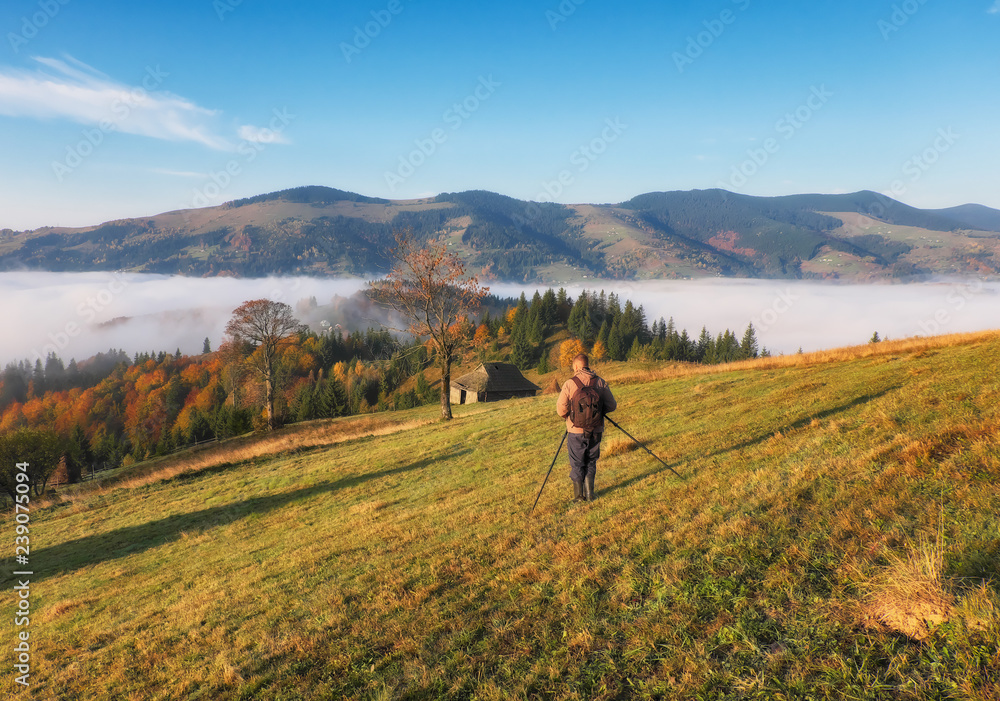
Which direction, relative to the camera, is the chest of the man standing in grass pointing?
away from the camera

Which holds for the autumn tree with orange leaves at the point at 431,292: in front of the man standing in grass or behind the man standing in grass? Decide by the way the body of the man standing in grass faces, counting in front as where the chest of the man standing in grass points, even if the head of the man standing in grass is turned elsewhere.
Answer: in front
